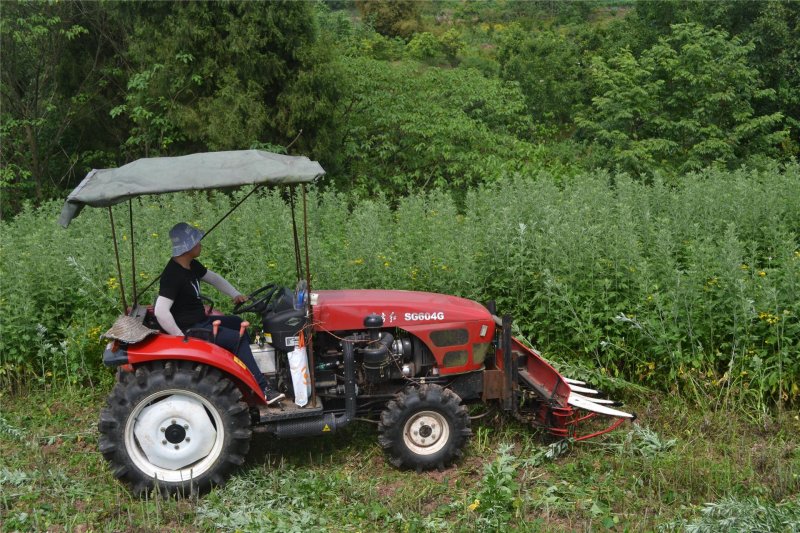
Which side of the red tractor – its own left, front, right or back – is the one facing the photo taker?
right

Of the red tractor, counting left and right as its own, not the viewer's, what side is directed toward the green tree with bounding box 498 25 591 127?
left

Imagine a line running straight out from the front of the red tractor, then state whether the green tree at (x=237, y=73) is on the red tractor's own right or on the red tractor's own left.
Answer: on the red tractor's own left

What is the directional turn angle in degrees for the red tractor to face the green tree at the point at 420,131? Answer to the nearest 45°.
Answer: approximately 90° to its left

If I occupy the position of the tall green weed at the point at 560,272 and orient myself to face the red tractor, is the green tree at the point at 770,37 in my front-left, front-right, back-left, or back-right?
back-right

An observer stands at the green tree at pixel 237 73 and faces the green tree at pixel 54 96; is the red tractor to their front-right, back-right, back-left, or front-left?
back-left

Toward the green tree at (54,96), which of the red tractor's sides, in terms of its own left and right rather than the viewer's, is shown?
left

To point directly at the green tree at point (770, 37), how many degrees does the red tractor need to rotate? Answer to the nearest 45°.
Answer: approximately 45° to its left

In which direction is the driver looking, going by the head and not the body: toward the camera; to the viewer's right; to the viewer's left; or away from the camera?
to the viewer's right
